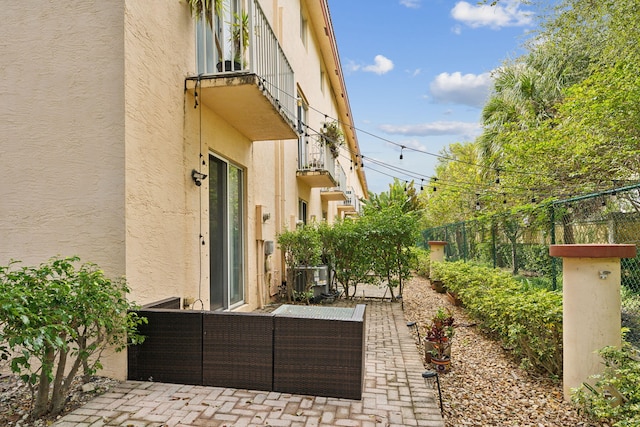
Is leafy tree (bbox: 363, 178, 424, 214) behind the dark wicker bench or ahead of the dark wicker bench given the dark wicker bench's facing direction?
ahead

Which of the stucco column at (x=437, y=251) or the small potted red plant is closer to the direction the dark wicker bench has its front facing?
the stucco column

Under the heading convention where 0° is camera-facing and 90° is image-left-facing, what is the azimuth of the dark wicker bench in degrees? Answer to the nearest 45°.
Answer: approximately 180°

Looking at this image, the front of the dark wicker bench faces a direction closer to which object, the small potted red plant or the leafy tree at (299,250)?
the leafy tree
